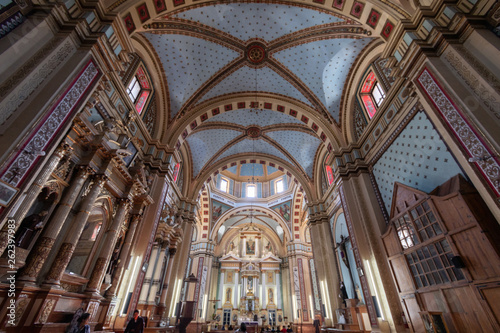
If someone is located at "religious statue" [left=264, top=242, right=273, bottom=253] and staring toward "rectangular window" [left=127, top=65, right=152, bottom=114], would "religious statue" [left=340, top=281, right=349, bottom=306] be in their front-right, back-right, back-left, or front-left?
front-left

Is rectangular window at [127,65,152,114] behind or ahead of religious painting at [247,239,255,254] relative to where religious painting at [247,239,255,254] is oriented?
ahead

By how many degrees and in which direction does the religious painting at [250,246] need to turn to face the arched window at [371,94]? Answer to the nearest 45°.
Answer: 0° — it already faces it

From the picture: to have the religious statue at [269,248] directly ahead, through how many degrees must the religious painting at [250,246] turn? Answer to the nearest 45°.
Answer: approximately 90° to its left

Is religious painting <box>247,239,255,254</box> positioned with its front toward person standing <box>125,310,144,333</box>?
yes

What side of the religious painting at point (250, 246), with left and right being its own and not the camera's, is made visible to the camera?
front

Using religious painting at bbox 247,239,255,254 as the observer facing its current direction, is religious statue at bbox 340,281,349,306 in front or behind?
in front

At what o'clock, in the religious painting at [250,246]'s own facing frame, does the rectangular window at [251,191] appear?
The rectangular window is roughly at 12 o'clock from the religious painting.
